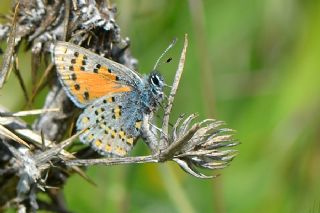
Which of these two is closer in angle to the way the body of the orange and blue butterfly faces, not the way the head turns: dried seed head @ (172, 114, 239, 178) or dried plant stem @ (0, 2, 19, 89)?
the dried seed head

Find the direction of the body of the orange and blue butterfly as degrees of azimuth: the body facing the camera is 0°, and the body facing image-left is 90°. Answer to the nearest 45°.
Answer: approximately 270°

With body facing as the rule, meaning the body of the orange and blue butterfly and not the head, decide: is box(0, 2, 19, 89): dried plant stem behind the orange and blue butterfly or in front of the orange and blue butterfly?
behind
